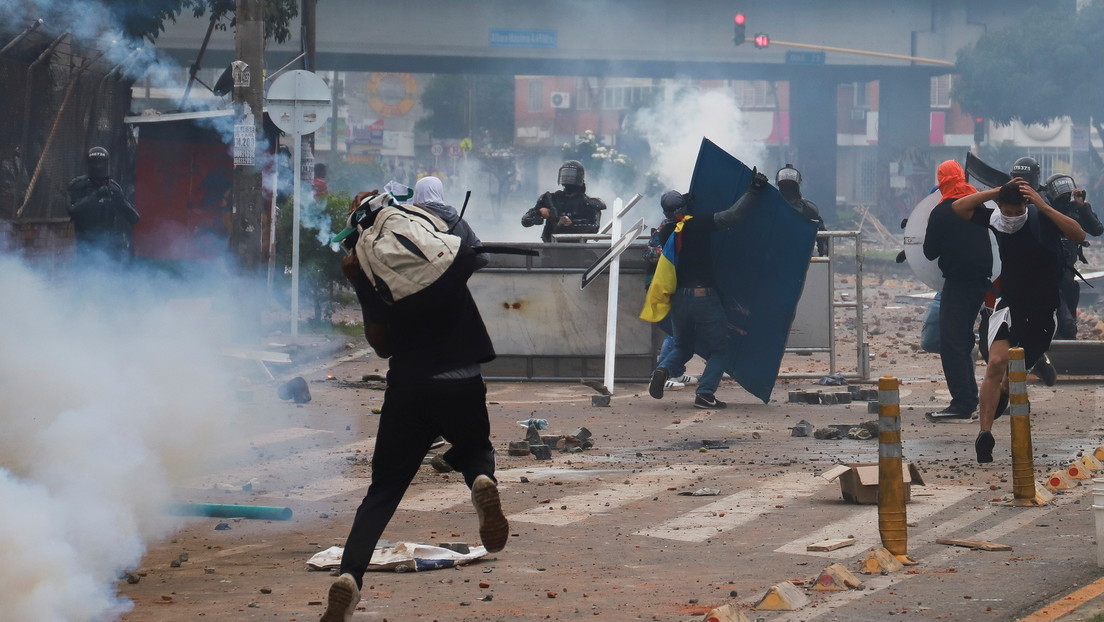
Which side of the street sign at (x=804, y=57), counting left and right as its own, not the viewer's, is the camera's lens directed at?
front

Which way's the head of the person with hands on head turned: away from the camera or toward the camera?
toward the camera

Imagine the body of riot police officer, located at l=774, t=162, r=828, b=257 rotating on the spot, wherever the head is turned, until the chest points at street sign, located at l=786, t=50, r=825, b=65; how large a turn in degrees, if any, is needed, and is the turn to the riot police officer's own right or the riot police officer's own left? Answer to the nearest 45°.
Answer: approximately 135° to the riot police officer's own right

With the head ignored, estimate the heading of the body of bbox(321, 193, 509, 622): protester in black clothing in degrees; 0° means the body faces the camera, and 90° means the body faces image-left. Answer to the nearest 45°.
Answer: approximately 180°

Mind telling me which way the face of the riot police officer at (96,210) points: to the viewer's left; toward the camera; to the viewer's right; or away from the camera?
toward the camera

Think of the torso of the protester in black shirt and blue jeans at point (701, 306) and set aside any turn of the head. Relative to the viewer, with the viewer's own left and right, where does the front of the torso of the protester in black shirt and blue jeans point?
facing away from the viewer and to the right of the viewer

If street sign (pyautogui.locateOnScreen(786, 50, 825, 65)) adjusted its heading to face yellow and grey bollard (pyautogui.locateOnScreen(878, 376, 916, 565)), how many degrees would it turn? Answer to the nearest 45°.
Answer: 0° — it already faces it

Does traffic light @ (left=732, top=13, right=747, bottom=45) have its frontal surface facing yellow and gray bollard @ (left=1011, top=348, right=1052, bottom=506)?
yes

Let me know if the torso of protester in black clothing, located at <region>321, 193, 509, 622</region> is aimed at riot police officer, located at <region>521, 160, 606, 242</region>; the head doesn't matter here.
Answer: yes

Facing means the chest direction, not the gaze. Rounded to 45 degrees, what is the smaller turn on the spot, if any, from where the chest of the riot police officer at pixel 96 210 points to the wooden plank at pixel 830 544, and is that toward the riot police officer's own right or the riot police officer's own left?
0° — they already face it

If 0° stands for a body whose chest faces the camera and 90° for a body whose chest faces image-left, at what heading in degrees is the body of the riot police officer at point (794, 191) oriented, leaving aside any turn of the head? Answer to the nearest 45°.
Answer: approximately 45°

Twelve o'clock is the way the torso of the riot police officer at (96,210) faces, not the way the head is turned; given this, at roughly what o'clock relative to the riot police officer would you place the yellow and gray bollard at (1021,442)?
The yellow and gray bollard is roughly at 11 o'clock from the riot police officer.

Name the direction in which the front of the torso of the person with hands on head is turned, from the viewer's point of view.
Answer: toward the camera

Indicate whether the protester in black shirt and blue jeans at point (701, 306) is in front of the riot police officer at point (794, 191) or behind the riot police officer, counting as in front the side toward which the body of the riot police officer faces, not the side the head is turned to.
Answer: in front

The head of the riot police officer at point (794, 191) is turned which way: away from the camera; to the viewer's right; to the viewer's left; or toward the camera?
toward the camera
